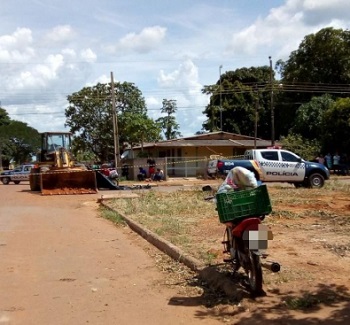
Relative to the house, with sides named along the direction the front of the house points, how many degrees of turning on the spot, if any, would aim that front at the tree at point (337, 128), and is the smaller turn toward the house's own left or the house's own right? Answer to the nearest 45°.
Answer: approximately 90° to the house's own left

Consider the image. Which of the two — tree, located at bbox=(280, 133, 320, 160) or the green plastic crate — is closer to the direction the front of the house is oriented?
the green plastic crate

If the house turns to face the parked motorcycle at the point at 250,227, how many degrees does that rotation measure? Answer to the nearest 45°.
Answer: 0° — it already faces it

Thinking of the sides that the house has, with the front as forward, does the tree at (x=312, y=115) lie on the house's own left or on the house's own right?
on the house's own left

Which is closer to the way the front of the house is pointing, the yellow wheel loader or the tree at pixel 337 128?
the yellow wheel loader

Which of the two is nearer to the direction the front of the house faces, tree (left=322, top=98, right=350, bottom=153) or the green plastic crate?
the green plastic crate

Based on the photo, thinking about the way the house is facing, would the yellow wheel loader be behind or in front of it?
in front

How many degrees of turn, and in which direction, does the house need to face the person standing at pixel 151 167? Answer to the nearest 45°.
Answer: approximately 45° to its right

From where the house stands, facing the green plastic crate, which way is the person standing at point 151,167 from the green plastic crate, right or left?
right

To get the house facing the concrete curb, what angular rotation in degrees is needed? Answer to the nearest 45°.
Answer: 0° — it already faces it
